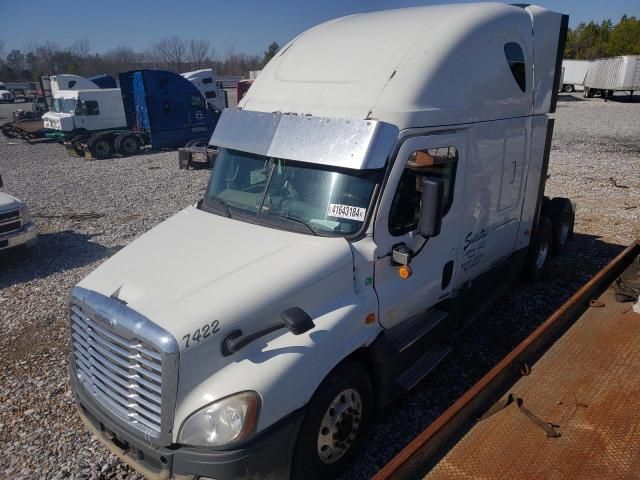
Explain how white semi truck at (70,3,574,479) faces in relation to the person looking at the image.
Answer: facing the viewer and to the left of the viewer

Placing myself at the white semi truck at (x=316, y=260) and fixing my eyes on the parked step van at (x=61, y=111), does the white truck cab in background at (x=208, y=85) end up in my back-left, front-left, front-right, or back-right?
front-right

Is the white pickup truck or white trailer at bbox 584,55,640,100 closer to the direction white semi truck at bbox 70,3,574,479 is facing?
the white pickup truck

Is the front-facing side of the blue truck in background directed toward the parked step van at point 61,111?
no

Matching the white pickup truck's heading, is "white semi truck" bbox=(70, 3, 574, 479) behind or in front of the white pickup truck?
in front

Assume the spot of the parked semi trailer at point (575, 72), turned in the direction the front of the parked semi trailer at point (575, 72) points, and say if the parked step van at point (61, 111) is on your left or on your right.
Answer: on your left

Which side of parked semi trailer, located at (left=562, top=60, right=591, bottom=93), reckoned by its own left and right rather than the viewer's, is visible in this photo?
right

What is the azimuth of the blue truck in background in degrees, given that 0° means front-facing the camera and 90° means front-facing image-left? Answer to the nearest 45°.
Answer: approximately 225°

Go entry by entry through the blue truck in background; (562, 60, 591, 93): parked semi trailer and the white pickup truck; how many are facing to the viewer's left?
0

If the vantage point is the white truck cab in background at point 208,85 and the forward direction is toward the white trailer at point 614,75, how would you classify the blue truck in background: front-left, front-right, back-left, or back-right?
back-right
